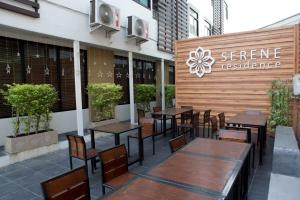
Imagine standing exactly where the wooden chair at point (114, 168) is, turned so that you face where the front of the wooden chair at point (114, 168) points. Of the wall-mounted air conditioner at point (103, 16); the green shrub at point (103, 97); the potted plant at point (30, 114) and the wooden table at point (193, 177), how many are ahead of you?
1

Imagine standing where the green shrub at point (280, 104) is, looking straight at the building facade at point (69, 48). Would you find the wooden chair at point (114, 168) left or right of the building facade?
left

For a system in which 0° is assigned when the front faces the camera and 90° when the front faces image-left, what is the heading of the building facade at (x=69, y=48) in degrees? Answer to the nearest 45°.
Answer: approximately 315°

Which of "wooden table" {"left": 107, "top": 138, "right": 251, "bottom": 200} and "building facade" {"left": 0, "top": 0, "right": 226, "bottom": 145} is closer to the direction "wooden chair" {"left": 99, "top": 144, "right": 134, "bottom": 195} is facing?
the wooden table

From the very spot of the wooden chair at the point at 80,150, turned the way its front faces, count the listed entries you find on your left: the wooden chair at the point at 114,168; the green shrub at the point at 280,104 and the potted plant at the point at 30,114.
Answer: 1

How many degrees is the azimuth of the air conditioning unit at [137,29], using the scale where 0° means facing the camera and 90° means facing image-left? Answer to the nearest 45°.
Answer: approximately 315°

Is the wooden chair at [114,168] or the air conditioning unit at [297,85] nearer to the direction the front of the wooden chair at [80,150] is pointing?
the air conditioning unit

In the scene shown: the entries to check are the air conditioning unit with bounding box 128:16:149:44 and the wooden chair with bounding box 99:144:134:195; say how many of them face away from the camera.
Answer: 0

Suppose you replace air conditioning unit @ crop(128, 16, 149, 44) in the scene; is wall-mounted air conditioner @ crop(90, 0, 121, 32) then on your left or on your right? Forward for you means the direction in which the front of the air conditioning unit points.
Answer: on your right

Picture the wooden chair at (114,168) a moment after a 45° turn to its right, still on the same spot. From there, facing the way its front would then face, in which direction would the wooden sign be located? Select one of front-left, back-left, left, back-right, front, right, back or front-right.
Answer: back-left
